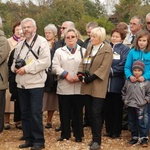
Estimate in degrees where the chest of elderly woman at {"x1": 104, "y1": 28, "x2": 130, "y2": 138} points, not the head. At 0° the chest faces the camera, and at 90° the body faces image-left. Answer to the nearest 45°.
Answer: approximately 45°

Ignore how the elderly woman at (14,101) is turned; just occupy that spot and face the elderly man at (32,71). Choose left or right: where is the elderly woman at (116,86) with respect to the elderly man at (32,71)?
left

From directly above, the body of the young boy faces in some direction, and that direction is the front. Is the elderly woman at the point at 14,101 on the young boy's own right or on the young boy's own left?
on the young boy's own right

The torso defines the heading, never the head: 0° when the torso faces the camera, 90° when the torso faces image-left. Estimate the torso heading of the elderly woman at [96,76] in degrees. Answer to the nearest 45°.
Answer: approximately 45°

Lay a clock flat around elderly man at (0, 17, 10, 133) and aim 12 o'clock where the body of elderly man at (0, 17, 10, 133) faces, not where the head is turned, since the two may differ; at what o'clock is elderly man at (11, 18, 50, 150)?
elderly man at (11, 18, 50, 150) is roughly at 9 o'clock from elderly man at (0, 17, 10, 133).

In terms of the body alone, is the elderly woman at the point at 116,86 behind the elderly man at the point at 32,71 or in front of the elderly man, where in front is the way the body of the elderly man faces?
behind

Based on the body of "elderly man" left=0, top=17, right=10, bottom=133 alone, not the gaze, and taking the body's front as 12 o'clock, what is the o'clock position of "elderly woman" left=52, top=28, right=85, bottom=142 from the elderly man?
The elderly woman is roughly at 8 o'clock from the elderly man.

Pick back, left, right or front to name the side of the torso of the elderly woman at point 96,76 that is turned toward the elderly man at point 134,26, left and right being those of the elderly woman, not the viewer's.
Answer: back
